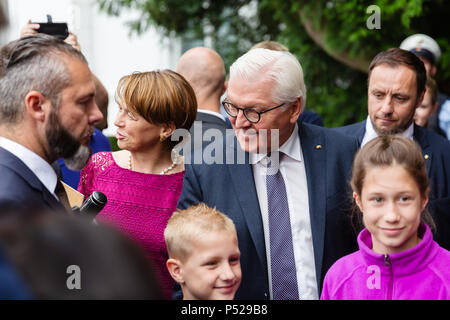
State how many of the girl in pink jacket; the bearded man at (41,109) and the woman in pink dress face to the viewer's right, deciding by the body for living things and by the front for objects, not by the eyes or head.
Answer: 1

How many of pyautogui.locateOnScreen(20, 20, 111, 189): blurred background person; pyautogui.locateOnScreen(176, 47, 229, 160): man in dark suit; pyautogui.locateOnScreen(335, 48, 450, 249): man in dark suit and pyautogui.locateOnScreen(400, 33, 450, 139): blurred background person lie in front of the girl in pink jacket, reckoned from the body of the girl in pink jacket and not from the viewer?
0

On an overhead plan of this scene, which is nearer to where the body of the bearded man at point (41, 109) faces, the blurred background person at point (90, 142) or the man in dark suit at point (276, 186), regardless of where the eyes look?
the man in dark suit

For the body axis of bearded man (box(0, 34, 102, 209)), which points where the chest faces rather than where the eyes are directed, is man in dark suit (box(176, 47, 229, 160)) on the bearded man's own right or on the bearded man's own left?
on the bearded man's own left

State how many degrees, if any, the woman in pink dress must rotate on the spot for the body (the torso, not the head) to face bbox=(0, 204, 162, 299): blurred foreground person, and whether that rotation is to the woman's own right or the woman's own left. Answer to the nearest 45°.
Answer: approximately 45° to the woman's own left

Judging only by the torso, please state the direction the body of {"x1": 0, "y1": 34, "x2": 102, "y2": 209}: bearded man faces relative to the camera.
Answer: to the viewer's right

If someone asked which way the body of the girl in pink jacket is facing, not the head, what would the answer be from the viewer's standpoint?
toward the camera

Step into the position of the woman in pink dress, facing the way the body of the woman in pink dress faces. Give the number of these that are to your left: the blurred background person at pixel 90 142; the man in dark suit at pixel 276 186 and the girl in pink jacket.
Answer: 2

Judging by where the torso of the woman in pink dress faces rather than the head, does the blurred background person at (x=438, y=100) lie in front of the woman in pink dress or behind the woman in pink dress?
behind

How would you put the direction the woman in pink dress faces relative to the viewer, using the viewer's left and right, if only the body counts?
facing the viewer and to the left of the viewer

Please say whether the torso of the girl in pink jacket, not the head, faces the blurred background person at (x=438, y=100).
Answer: no

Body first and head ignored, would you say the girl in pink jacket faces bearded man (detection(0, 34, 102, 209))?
no

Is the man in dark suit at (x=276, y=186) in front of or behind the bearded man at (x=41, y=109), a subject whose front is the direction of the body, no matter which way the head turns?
in front

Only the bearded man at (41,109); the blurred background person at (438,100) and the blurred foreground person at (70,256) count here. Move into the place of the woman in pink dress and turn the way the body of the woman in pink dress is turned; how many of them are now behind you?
1
